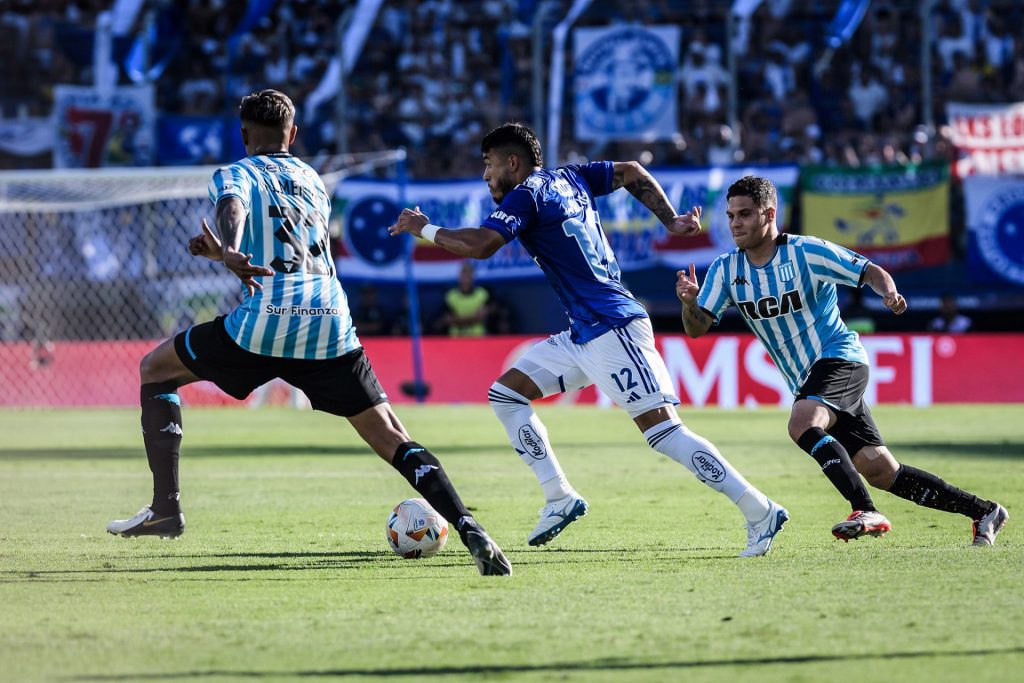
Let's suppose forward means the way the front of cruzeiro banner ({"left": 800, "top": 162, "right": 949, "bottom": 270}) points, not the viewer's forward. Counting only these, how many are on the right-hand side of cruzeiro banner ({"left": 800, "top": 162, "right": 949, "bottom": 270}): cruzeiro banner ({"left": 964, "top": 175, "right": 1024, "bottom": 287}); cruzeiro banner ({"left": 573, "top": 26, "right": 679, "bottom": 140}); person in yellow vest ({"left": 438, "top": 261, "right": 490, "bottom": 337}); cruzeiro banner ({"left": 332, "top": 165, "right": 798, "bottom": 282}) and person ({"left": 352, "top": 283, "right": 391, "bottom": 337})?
4

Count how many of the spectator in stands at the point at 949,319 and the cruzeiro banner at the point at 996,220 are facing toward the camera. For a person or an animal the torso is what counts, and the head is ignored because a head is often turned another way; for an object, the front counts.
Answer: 2

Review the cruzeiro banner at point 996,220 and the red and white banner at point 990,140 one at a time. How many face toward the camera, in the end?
2

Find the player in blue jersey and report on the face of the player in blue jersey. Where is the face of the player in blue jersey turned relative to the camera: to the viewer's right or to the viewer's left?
to the viewer's left

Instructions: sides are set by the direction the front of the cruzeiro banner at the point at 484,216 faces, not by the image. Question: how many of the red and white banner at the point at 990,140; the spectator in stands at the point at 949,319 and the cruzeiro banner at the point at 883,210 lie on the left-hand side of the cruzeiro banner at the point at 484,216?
3

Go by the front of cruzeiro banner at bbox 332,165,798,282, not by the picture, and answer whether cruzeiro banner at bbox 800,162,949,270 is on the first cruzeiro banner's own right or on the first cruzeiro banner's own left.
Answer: on the first cruzeiro banner's own left

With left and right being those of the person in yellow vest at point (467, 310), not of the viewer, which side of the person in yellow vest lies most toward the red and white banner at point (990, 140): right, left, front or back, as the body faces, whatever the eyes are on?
left

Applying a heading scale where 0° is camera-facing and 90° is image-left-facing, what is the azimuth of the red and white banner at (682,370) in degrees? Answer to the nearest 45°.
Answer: approximately 0°
